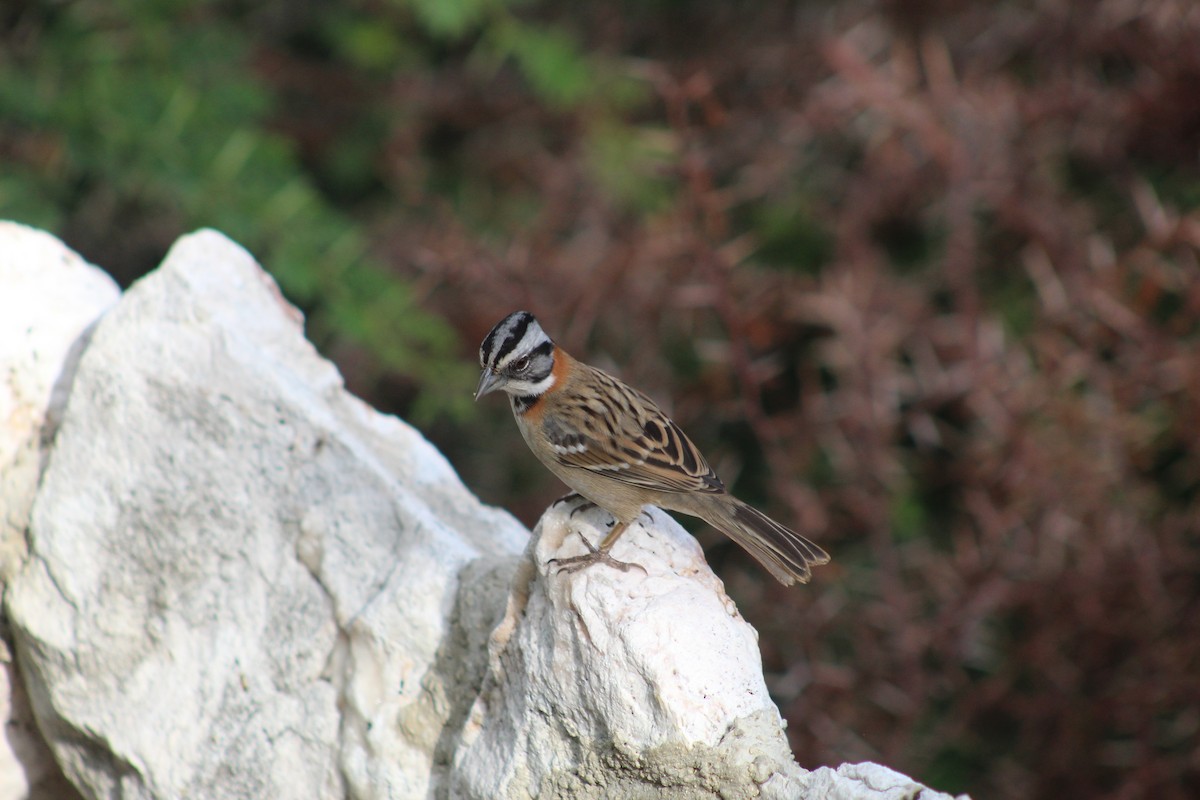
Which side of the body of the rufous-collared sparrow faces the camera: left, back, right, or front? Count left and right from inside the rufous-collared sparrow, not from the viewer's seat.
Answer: left

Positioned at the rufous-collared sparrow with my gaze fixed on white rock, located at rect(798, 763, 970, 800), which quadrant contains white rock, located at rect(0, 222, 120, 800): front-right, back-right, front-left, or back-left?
back-right

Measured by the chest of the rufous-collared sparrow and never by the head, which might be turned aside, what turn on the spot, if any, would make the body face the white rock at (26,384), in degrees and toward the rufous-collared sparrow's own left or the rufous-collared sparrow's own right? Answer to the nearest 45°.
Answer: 0° — it already faces it
